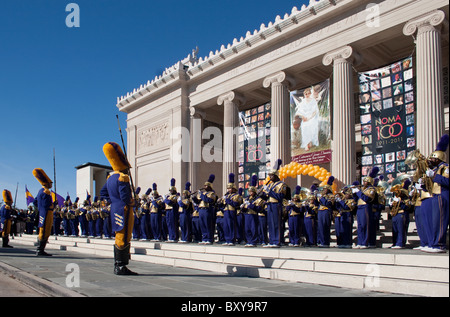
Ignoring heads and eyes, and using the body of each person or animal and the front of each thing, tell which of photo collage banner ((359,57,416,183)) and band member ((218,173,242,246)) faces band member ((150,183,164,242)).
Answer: the photo collage banner

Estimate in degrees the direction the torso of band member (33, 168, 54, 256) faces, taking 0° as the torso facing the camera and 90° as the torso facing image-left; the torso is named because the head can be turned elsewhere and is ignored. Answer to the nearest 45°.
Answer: approximately 270°

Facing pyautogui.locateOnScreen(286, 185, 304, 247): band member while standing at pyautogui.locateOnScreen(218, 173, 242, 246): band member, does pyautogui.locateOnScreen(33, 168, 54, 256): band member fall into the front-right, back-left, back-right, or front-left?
back-right

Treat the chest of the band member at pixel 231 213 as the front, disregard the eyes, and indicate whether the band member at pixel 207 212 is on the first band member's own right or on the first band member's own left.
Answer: on the first band member's own right

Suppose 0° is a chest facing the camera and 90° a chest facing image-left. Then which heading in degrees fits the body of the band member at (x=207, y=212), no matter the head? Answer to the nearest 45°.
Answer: approximately 45°

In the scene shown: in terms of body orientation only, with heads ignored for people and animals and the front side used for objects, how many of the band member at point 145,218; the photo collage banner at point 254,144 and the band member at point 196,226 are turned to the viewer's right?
0

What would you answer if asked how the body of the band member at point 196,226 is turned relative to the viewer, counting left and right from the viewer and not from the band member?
facing the viewer and to the left of the viewer

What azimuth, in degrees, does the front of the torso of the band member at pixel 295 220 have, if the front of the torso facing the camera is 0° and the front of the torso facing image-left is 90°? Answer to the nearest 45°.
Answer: approximately 45°

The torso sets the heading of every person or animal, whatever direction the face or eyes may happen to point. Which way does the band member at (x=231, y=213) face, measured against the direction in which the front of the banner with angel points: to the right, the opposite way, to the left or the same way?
the same way

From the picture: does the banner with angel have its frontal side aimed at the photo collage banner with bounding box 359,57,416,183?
no

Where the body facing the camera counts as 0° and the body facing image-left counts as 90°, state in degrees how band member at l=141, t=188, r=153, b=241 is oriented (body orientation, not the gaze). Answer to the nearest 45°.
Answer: approximately 45°

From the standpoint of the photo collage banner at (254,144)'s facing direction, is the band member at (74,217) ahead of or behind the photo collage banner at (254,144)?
ahead

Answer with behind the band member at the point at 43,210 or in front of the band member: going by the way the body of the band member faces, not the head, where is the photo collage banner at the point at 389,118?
in front

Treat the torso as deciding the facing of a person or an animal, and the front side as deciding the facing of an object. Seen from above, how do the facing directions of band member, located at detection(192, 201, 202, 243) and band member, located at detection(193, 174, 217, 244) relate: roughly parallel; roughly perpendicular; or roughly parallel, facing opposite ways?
roughly parallel

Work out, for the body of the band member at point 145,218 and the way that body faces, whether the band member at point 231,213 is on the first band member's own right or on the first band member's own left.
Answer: on the first band member's own left

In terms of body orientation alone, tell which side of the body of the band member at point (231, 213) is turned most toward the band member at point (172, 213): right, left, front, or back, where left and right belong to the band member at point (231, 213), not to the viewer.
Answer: right

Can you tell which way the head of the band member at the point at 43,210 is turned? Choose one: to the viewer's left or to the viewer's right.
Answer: to the viewer's right
